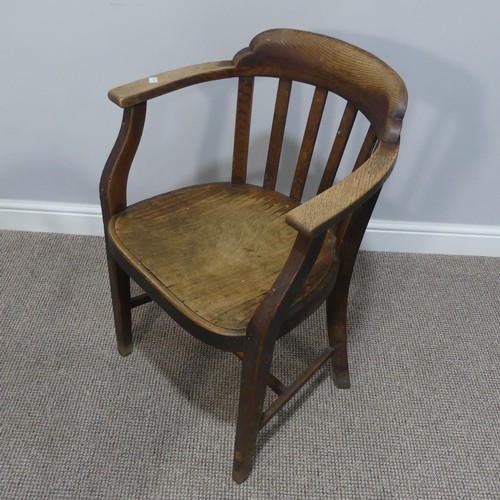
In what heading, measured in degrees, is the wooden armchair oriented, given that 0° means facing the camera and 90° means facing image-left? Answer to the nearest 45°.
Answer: approximately 45°
